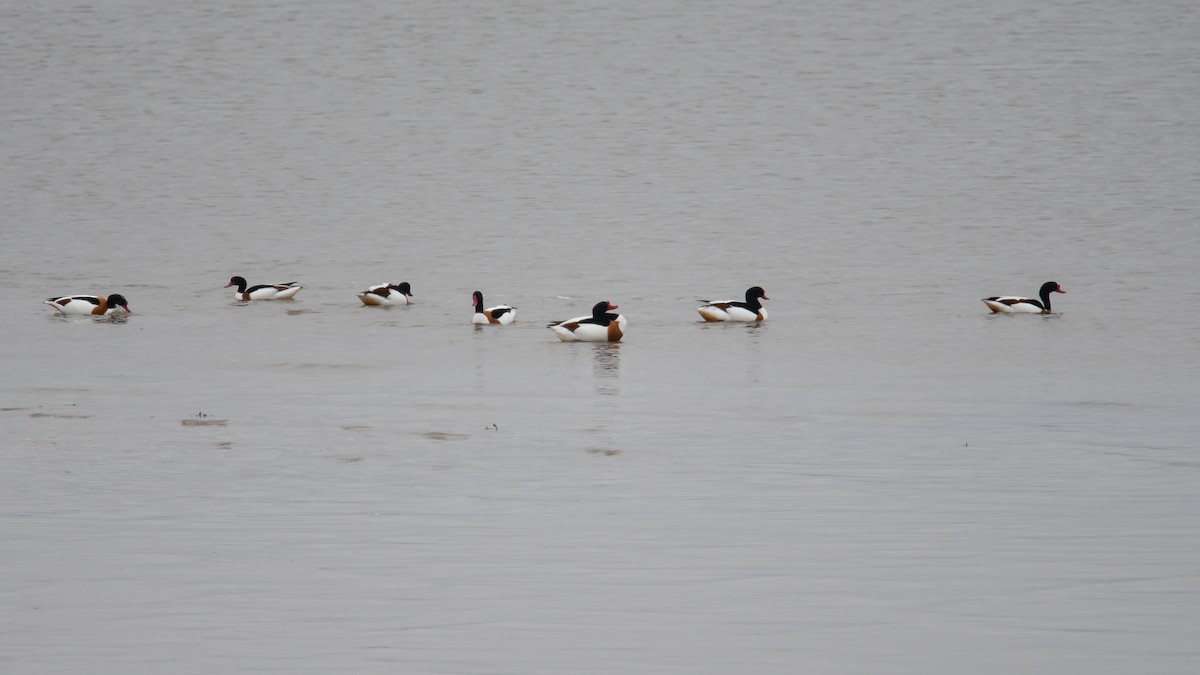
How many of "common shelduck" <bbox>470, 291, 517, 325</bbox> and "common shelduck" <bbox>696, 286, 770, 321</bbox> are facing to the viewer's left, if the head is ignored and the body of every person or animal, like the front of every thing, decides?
1

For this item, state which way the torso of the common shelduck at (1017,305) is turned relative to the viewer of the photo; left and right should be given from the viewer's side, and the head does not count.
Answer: facing to the right of the viewer

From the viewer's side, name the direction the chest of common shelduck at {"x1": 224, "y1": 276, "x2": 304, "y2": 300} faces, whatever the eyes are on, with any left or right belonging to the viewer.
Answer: facing to the left of the viewer

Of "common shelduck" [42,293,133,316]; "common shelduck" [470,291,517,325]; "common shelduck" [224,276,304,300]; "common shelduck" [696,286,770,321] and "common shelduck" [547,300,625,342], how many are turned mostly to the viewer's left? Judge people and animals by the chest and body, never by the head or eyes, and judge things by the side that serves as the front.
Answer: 2

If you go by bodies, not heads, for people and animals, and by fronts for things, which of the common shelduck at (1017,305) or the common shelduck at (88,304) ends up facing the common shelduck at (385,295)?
the common shelduck at (88,304)

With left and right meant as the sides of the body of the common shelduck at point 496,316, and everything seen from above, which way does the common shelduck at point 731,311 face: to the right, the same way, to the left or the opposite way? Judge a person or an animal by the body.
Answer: the opposite way

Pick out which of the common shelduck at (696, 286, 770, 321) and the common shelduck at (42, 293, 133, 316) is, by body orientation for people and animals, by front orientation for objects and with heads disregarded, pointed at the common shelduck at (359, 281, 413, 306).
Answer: the common shelduck at (42, 293, 133, 316)

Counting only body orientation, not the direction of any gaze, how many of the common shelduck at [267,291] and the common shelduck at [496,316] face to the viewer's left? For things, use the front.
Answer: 2

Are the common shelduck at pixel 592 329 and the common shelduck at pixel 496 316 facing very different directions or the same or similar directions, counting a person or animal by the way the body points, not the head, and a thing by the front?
very different directions

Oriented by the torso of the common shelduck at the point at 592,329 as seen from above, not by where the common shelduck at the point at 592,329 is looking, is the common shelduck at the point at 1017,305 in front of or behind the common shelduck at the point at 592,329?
in front

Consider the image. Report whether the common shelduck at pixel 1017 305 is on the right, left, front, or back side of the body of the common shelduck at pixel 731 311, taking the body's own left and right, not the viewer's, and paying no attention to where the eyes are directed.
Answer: front

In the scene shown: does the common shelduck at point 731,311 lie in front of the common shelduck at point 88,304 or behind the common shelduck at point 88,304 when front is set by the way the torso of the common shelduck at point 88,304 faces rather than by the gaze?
in front

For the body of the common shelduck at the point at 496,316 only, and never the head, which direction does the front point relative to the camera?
to the viewer's left

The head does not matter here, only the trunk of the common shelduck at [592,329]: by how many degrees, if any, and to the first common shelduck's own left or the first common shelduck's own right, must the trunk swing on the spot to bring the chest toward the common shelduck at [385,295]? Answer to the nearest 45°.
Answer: approximately 135° to the first common shelduck's own left

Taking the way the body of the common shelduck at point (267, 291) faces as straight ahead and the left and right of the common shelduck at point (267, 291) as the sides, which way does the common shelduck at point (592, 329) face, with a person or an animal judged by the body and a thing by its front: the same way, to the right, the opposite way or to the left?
the opposite way

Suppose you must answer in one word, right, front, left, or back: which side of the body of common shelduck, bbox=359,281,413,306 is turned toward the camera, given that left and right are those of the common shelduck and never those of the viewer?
right

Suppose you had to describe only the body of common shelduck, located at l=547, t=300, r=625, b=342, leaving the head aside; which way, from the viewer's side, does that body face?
to the viewer's right

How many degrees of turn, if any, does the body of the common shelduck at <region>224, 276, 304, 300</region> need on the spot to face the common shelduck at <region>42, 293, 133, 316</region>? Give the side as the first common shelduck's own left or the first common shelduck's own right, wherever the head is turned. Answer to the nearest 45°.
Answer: approximately 45° to the first common shelduck's own left

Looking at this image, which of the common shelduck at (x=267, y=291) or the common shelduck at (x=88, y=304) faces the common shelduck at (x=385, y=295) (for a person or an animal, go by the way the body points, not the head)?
the common shelduck at (x=88, y=304)

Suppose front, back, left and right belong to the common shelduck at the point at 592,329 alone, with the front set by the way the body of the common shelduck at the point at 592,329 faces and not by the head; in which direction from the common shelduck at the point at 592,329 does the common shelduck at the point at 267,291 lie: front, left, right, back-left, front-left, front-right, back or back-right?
back-left
